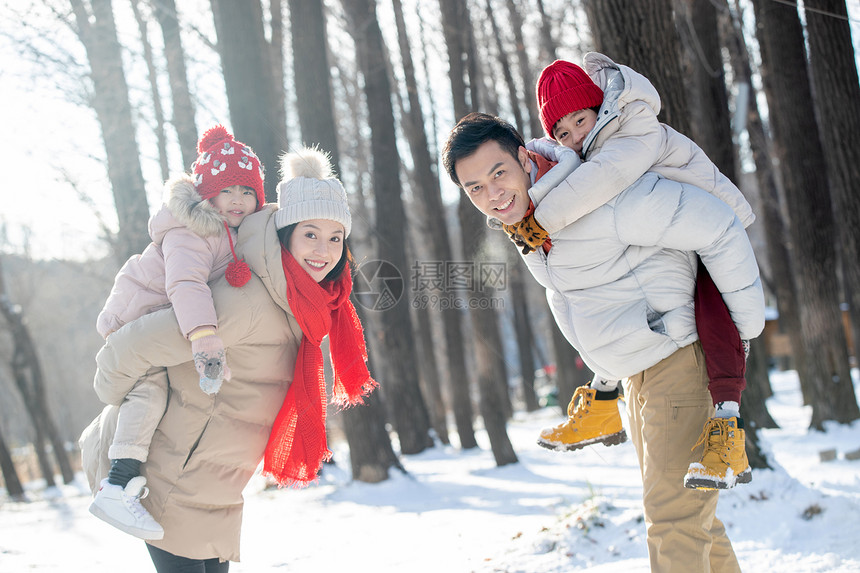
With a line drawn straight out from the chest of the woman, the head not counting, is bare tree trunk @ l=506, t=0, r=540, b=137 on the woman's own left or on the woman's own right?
on the woman's own left

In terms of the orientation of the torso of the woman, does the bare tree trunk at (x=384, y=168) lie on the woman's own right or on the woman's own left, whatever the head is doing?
on the woman's own left

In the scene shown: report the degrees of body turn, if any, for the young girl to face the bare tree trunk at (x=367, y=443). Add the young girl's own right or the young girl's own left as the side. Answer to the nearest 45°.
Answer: approximately 90° to the young girl's own left

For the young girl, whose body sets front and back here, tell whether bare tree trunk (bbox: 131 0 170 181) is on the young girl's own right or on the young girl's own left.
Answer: on the young girl's own left

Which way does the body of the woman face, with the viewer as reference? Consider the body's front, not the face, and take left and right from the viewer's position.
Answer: facing to the right of the viewer

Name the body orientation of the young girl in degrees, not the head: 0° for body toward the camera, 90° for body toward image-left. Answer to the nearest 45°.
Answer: approximately 270°

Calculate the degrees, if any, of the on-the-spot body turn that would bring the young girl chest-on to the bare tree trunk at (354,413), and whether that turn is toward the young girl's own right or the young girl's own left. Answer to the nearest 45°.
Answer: approximately 90° to the young girl's own left
